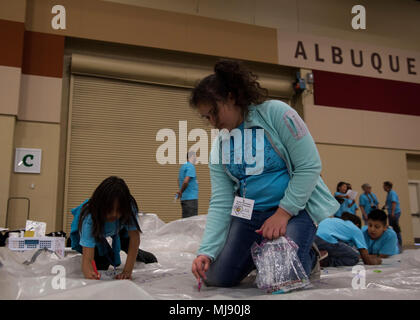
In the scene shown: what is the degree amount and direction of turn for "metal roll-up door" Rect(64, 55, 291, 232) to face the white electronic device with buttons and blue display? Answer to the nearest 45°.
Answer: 0° — it already faces it

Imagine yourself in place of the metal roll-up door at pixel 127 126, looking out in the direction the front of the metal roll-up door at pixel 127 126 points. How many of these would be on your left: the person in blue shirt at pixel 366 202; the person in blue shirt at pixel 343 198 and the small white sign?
2

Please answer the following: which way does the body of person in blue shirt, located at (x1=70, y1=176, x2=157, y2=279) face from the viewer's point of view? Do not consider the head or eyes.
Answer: toward the camera

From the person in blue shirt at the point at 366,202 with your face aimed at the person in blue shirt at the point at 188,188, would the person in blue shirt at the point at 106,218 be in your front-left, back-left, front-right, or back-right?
front-left

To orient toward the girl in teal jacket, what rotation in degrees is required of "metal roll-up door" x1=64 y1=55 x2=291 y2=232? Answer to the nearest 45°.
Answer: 0° — it already faces them

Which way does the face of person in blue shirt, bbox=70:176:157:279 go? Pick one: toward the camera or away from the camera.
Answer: toward the camera

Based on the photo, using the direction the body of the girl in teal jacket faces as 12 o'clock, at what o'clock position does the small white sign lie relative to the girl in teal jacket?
The small white sign is roughly at 3 o'clock from the girl in teal jacket.

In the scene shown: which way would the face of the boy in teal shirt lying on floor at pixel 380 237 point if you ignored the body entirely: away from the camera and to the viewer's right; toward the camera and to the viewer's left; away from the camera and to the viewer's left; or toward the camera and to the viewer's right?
toward the camera and to the viewer's left

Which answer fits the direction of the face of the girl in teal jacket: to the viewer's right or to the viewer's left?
to the viewer's left

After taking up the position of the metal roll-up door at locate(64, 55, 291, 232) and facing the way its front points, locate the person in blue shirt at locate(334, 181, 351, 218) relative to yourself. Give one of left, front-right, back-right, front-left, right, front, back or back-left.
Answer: left

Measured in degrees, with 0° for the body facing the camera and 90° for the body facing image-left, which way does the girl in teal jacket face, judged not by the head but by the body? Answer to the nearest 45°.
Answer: approximately 45°

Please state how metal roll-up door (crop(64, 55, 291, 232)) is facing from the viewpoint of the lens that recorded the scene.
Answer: facing the viewer

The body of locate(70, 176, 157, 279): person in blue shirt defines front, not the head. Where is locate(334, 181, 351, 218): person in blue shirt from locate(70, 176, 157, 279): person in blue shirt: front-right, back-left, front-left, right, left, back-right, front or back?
back-left

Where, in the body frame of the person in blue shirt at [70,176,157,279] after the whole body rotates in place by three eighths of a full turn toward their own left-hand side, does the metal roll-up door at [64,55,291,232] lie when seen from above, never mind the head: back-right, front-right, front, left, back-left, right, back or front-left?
front-left

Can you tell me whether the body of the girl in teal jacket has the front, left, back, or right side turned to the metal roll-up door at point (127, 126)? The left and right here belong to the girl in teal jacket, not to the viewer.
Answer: right
